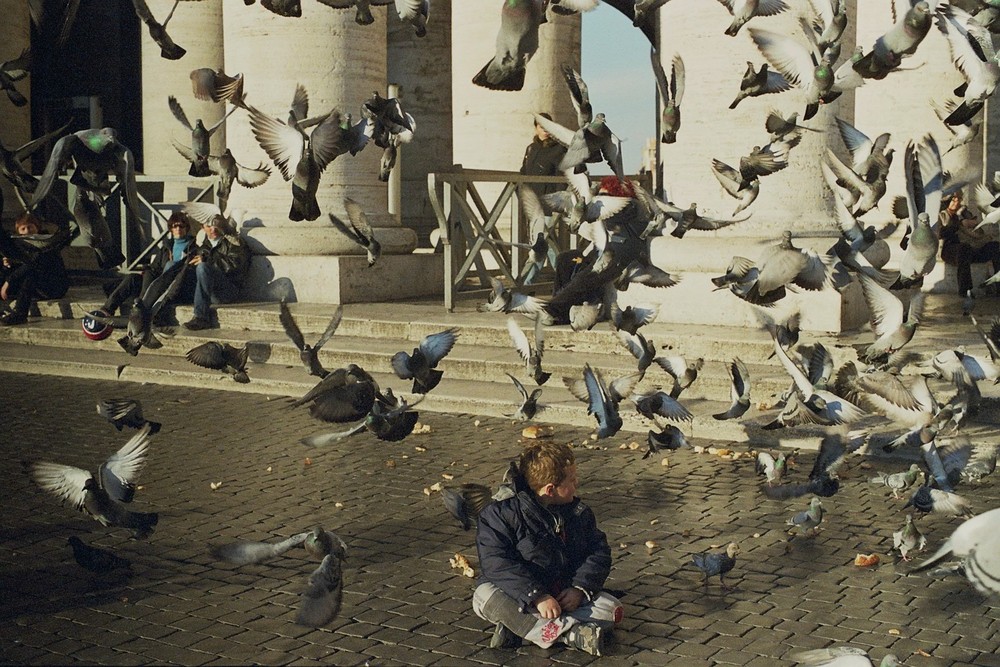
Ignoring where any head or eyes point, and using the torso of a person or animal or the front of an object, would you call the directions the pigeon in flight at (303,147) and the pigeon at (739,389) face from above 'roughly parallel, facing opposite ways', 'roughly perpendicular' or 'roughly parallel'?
roughly perpendicular

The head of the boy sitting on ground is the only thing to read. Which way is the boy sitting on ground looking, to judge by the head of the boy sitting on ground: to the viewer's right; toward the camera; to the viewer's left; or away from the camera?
to the viewer's right

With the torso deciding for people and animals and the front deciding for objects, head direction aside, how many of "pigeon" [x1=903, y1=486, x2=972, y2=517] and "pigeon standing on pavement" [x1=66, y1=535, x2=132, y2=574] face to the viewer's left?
2

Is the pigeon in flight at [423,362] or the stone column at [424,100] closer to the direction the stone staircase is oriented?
the pigeon in flight

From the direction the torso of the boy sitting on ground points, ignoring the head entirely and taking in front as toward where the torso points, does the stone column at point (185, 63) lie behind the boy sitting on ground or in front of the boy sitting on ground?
behind

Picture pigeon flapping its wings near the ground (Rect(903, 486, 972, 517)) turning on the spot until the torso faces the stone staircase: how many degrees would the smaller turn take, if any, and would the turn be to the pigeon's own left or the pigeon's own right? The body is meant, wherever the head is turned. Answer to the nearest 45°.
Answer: approximately 45° to the pigeon's own right

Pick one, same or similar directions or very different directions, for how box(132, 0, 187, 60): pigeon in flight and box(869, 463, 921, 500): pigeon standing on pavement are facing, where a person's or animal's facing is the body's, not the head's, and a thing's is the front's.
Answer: very different directions

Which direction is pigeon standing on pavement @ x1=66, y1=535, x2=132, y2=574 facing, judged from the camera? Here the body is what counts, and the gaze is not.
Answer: to the viewer's left
